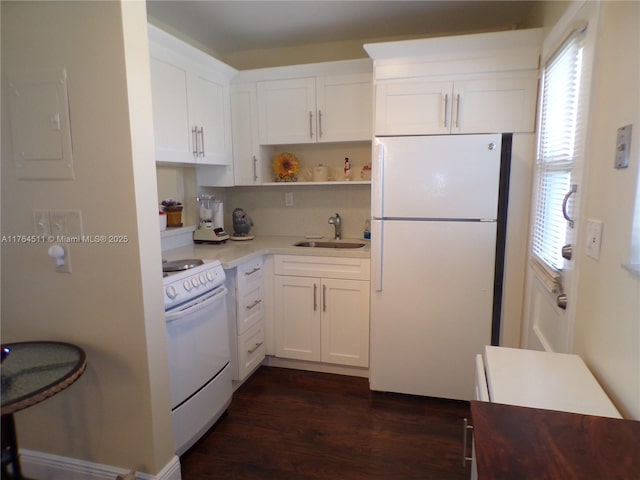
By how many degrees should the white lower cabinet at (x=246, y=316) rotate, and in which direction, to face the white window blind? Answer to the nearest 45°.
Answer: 0° — it already faces it

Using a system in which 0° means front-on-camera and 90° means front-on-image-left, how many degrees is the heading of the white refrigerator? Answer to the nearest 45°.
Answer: approximately 0°

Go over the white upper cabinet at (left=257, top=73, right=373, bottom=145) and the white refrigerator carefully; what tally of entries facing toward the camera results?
2

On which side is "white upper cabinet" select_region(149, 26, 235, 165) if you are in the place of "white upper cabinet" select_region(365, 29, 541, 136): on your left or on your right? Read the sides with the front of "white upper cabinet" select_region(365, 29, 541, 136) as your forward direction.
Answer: on your right

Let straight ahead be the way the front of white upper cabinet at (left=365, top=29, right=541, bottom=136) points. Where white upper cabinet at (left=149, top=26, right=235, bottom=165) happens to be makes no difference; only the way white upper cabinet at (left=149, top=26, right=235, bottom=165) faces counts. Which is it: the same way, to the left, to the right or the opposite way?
to the left

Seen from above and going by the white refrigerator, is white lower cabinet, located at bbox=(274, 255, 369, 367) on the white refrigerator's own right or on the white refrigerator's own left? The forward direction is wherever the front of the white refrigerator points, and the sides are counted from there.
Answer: on the white refrigerator's own right
